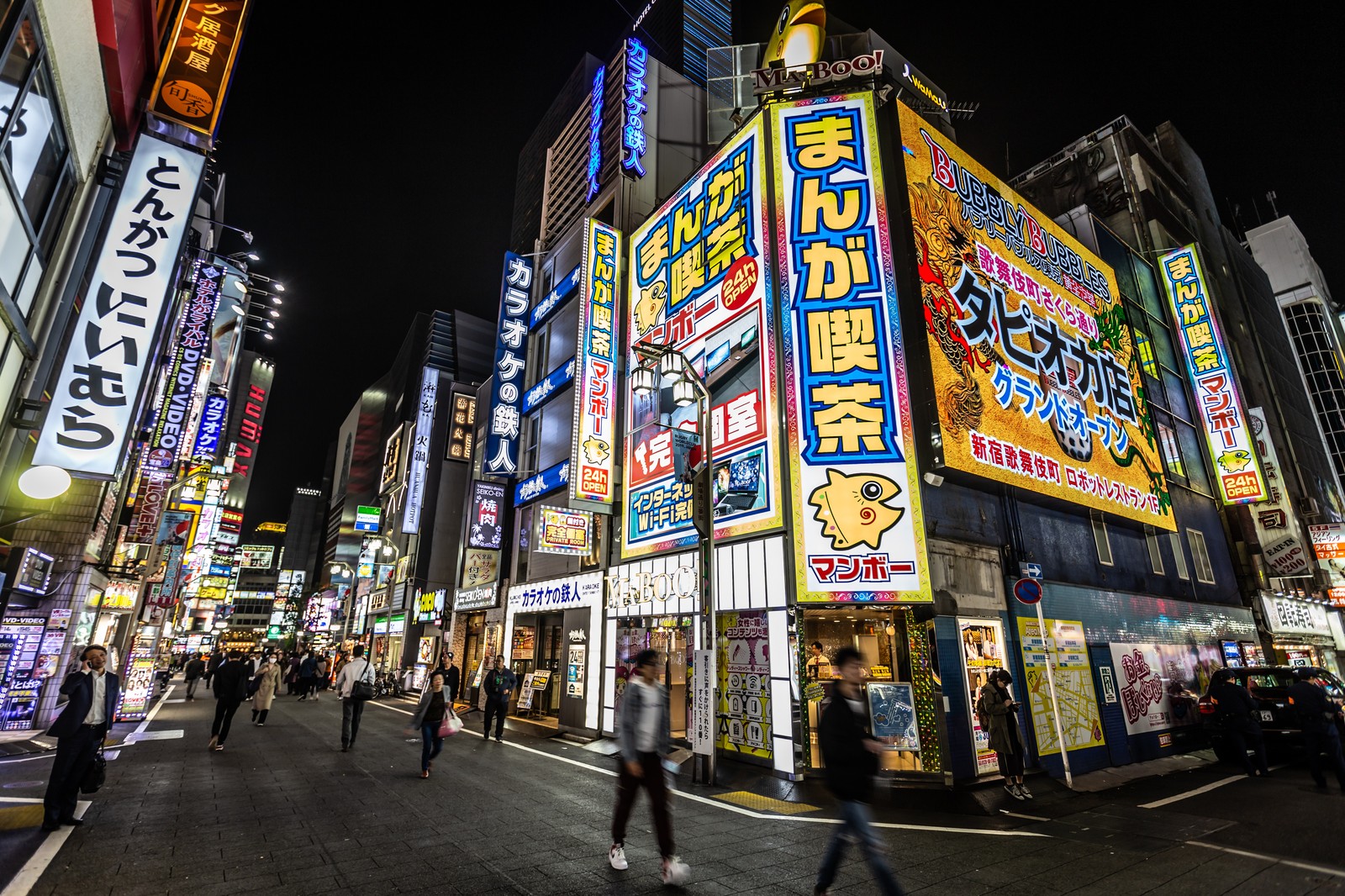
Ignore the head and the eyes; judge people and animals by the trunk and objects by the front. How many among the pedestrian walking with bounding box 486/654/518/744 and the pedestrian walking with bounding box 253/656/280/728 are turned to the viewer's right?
0

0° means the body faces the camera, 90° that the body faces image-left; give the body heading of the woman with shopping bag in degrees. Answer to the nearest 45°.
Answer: approximately 0°

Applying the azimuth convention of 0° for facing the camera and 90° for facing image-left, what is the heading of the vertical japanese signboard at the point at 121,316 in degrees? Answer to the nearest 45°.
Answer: approximately 0°

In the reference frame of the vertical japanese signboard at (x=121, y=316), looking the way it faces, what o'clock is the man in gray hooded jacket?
The man in gray hooded jacket is roughly at 11 o'clock from the vertical japanese signboard.

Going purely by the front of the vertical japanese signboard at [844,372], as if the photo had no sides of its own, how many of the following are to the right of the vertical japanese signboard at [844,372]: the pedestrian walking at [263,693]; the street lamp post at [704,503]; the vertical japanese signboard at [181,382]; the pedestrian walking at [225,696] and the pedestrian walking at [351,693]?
5

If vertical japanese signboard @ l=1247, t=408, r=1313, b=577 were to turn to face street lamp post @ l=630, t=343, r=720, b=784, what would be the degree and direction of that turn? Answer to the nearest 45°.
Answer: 0° — it already faces it

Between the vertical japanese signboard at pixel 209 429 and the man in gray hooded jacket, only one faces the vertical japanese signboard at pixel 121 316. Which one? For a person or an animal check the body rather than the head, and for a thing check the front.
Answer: the vertical japanese signboard at pixel 209 429

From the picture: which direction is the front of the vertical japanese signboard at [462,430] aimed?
toward the camera

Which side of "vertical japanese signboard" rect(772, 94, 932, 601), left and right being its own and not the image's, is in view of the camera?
front
